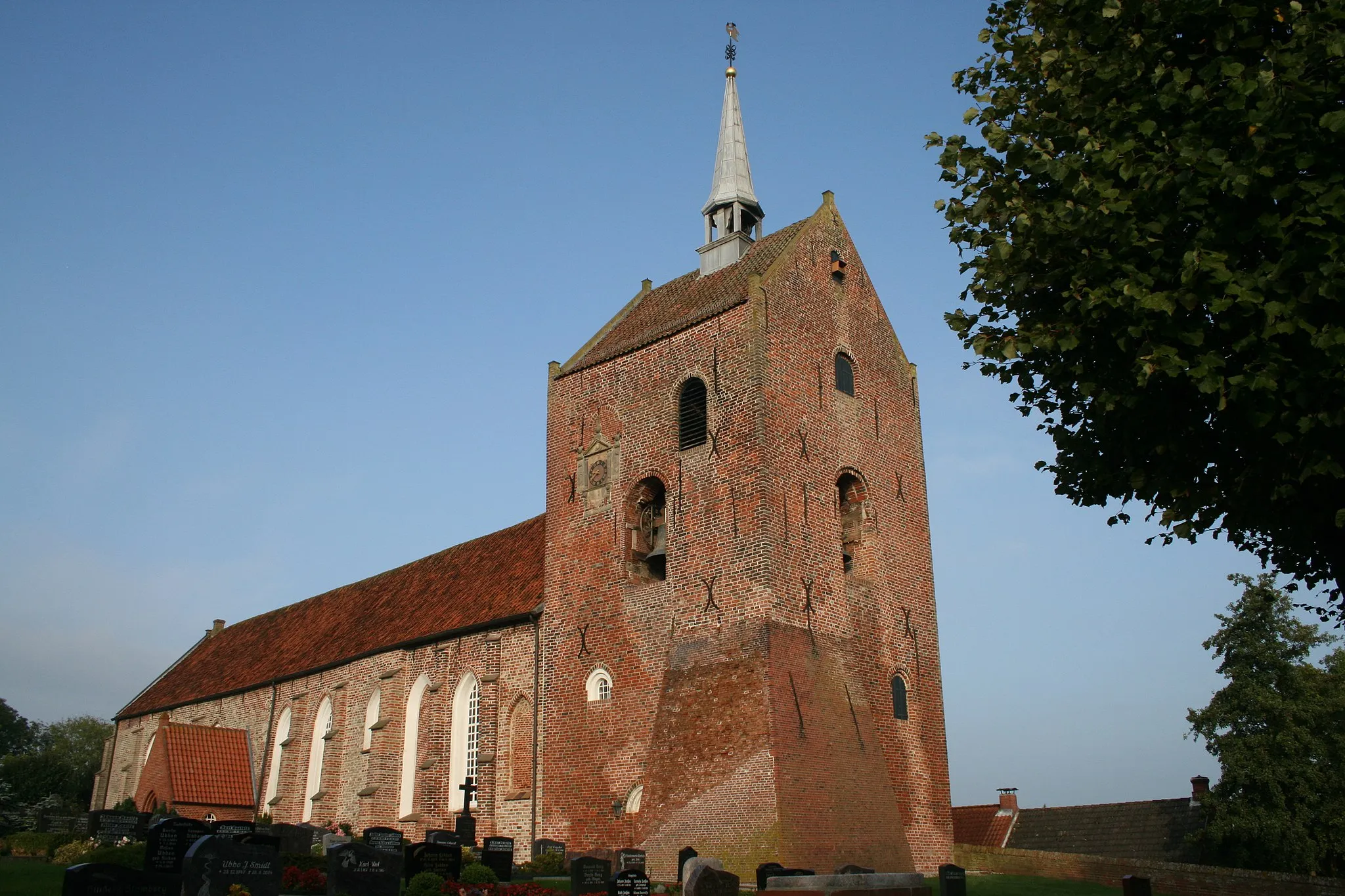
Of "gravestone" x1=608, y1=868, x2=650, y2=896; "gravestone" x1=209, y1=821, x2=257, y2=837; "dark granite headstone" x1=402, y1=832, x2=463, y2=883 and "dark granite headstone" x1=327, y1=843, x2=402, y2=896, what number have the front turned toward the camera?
4

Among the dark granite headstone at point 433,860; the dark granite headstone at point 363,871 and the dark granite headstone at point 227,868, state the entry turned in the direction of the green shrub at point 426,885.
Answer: the dark granite headstone at point 433,860

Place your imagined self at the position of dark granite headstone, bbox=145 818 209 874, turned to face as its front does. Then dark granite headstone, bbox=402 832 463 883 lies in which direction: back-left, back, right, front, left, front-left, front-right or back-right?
left

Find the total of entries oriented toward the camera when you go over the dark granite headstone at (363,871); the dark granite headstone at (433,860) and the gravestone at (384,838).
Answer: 3

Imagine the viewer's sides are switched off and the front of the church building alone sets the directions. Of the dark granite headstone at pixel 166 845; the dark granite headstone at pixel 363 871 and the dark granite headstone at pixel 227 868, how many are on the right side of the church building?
3

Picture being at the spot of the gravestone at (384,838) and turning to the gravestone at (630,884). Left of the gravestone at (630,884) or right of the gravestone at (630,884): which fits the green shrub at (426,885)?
right

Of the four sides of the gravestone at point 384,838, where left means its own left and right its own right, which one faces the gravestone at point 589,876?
left

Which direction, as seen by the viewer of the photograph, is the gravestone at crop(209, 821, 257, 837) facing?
facing the viewer

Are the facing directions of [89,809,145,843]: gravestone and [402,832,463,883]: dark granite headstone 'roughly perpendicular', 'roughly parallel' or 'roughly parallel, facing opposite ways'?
roughly parallel

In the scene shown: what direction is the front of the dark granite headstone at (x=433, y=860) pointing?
toward the camera

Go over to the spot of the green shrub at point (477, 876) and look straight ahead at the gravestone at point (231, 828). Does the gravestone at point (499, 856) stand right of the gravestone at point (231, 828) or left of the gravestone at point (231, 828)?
right

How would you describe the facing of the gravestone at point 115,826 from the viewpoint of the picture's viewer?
facing the viewer

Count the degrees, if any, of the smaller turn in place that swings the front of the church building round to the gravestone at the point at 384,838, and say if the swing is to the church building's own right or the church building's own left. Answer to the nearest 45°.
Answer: approximately 90° to the church building's own right

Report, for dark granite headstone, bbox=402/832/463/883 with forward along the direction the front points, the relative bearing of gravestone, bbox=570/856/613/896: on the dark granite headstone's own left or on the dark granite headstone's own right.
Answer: on the dark granite headstone's own left

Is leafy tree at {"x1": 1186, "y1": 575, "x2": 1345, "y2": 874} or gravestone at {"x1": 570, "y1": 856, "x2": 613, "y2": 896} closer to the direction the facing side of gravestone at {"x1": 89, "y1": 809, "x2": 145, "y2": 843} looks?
the gravestone

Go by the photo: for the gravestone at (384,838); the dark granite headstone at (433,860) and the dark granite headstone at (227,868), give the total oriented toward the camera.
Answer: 3

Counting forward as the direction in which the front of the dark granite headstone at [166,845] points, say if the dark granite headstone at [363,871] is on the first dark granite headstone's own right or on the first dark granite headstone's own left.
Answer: on the first dark granite headstone's own left

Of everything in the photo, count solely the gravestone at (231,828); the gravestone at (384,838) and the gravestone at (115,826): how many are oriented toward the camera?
3

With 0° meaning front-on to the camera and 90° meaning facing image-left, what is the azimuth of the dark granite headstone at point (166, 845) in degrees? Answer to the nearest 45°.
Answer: approximately 0°

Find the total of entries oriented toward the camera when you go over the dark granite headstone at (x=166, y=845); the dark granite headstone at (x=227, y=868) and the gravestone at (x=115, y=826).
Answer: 3

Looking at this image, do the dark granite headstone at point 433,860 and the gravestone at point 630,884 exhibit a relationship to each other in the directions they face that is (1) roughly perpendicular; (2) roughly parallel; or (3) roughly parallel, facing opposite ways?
roughly parallel
